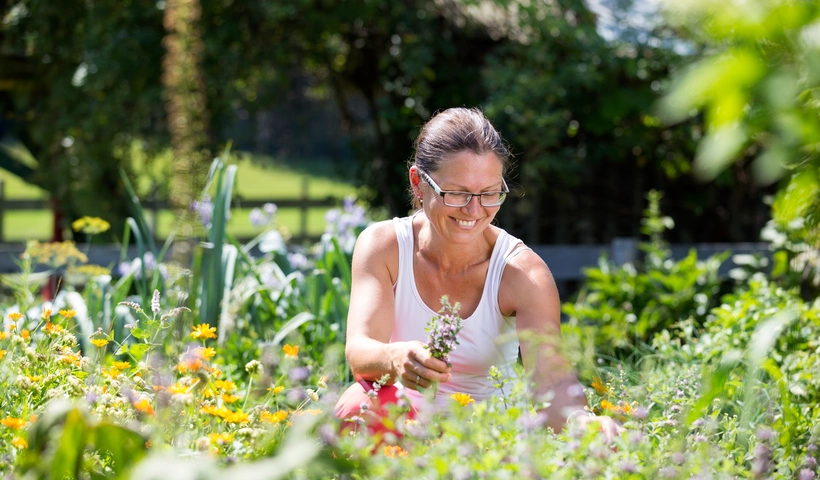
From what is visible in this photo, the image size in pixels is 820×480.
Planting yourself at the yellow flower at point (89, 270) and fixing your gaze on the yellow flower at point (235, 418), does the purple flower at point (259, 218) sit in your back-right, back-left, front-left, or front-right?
back-left

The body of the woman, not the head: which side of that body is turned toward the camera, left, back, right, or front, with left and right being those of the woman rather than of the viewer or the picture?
front

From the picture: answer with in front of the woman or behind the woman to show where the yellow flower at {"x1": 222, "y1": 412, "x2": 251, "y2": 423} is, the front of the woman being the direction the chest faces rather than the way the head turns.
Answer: in front

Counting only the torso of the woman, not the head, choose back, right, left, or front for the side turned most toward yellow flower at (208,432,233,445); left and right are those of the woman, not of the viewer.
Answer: front

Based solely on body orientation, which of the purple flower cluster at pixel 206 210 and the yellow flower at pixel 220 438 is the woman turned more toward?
the yellow flower

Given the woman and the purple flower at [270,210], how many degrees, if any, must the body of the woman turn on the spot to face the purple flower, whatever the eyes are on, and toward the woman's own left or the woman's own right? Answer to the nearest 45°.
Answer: approximately 135° to the woman's own right

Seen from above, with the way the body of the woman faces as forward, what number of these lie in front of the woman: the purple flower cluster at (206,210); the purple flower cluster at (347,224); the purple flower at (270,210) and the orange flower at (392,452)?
1

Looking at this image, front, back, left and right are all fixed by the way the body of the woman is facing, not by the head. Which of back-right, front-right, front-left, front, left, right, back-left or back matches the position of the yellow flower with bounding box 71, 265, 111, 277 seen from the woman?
back-right

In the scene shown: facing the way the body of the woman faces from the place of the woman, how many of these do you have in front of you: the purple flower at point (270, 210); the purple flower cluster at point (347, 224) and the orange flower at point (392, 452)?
1

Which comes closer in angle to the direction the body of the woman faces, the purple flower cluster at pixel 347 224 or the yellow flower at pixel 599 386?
the yellow flower

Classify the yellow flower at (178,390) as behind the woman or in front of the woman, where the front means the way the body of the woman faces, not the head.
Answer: in front

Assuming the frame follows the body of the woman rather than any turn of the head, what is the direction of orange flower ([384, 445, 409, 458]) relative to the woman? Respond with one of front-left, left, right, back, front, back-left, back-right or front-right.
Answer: front

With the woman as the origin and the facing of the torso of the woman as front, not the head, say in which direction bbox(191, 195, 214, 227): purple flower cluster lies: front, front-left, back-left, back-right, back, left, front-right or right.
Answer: back-right

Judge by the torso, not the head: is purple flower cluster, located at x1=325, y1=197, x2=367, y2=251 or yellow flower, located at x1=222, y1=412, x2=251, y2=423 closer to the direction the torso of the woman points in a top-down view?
the yellow flower

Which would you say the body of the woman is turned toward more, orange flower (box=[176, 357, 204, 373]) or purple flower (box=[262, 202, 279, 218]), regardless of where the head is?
the orange flower

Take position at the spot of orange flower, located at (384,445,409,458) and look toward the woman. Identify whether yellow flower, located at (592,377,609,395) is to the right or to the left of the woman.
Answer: right
